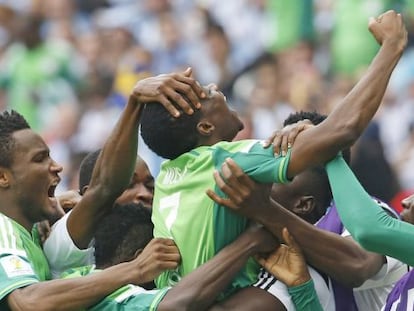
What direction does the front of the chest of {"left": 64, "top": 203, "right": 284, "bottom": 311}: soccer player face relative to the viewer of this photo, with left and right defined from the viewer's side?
facing away from the viewer and to the right of the viewer

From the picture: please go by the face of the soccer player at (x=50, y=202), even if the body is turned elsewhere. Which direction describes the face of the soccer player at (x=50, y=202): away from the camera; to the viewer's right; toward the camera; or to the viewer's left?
to the viewer's right

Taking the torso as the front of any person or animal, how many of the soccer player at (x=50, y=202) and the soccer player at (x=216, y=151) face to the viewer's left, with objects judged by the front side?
0

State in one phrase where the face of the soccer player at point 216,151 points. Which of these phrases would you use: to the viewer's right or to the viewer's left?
to the viewer's right

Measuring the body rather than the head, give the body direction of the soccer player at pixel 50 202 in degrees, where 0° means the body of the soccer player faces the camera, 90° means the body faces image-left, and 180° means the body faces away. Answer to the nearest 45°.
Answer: approximately 270°
